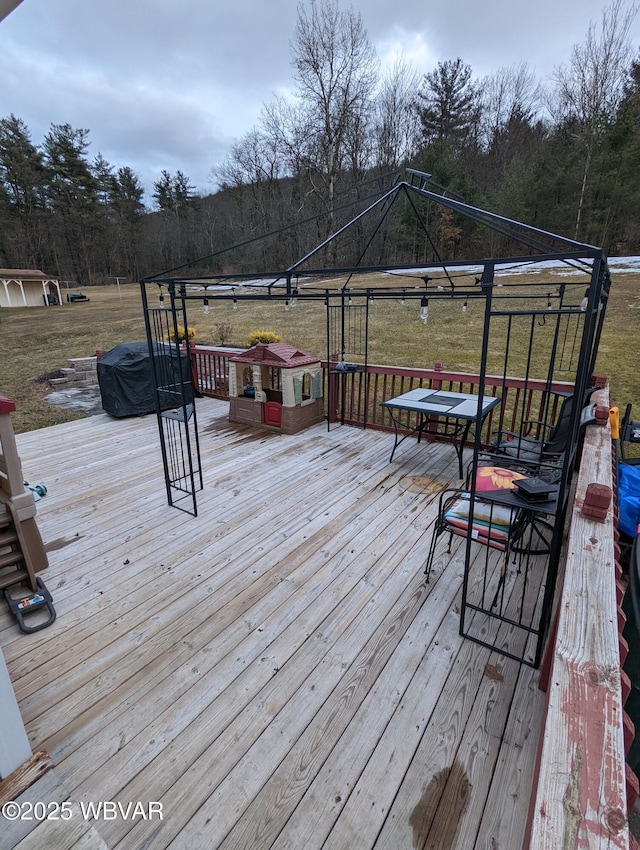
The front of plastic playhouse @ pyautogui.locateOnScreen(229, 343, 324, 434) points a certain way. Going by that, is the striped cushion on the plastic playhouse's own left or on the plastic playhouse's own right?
on the plastic playhouse's own left

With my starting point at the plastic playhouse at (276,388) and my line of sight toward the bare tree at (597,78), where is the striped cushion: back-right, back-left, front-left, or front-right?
back-right

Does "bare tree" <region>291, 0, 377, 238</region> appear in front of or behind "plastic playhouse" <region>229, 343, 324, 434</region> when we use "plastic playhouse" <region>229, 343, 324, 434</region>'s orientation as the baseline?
behind

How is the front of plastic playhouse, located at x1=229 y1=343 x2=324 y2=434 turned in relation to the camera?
facing the viewer and to the left of the viewer

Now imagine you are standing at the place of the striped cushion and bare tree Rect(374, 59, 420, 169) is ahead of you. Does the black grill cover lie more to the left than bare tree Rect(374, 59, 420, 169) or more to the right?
left

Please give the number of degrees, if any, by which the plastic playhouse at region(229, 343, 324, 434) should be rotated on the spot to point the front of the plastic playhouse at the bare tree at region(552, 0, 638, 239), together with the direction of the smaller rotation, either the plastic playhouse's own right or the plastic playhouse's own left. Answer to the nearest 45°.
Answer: approximately 180°

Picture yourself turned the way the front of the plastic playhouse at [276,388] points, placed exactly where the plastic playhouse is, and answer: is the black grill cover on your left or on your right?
on your right

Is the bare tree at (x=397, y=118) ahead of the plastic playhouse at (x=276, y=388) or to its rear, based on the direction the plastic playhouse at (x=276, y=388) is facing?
to the rear

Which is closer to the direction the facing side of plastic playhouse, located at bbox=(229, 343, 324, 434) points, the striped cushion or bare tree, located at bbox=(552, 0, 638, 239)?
the striped cushion
